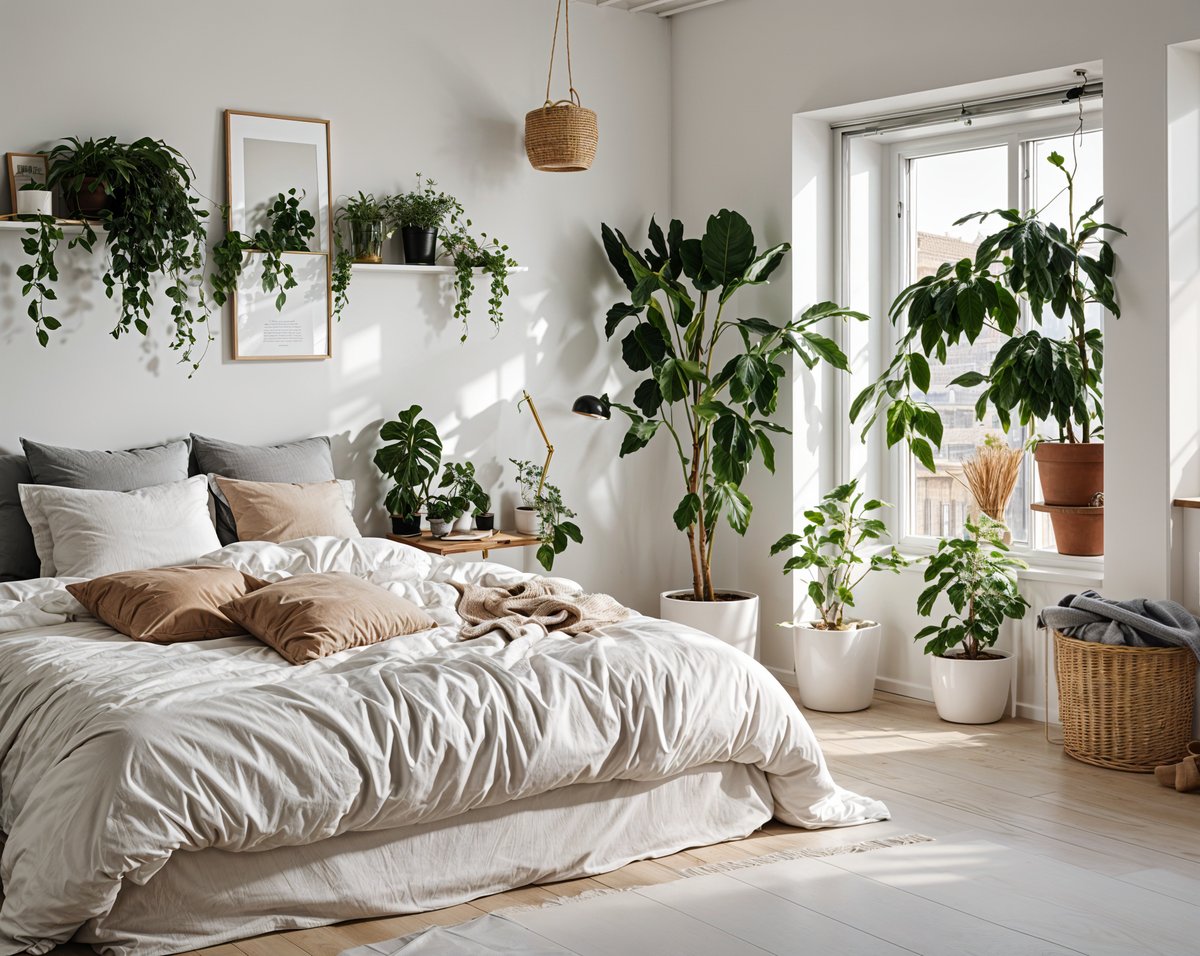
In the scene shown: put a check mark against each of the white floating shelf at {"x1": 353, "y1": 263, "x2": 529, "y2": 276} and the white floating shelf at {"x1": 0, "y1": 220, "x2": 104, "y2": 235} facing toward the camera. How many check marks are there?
2

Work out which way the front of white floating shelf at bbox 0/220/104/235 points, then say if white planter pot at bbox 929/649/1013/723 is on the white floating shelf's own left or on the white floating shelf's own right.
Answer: on the white floating shelf's own left

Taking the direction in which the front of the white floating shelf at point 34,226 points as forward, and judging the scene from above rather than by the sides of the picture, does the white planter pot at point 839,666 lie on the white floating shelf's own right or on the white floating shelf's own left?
on the white floating shelf's own left

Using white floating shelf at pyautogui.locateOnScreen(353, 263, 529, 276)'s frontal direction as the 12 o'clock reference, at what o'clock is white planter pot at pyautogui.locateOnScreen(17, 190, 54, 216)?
The white planter pot is roughly at 2 o'clock from the white floating shelf.

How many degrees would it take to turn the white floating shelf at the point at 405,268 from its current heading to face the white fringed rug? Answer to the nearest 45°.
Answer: approximately 45° to its left

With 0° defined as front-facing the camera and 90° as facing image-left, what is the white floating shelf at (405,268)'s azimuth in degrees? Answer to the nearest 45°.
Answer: approximately 0°

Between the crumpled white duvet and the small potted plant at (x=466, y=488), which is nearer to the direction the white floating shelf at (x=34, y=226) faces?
the crumpled white duvet

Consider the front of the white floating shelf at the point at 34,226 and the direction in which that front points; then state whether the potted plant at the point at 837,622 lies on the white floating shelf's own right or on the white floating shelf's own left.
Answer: on the white floating shelf's own left

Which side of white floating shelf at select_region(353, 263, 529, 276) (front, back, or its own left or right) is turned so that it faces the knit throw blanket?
front

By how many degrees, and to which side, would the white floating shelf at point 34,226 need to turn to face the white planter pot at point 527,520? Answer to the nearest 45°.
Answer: approximately 90° to its left

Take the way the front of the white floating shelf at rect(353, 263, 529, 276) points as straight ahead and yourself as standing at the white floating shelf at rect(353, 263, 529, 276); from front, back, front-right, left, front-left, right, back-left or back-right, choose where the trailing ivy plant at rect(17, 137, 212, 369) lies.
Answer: front-right
